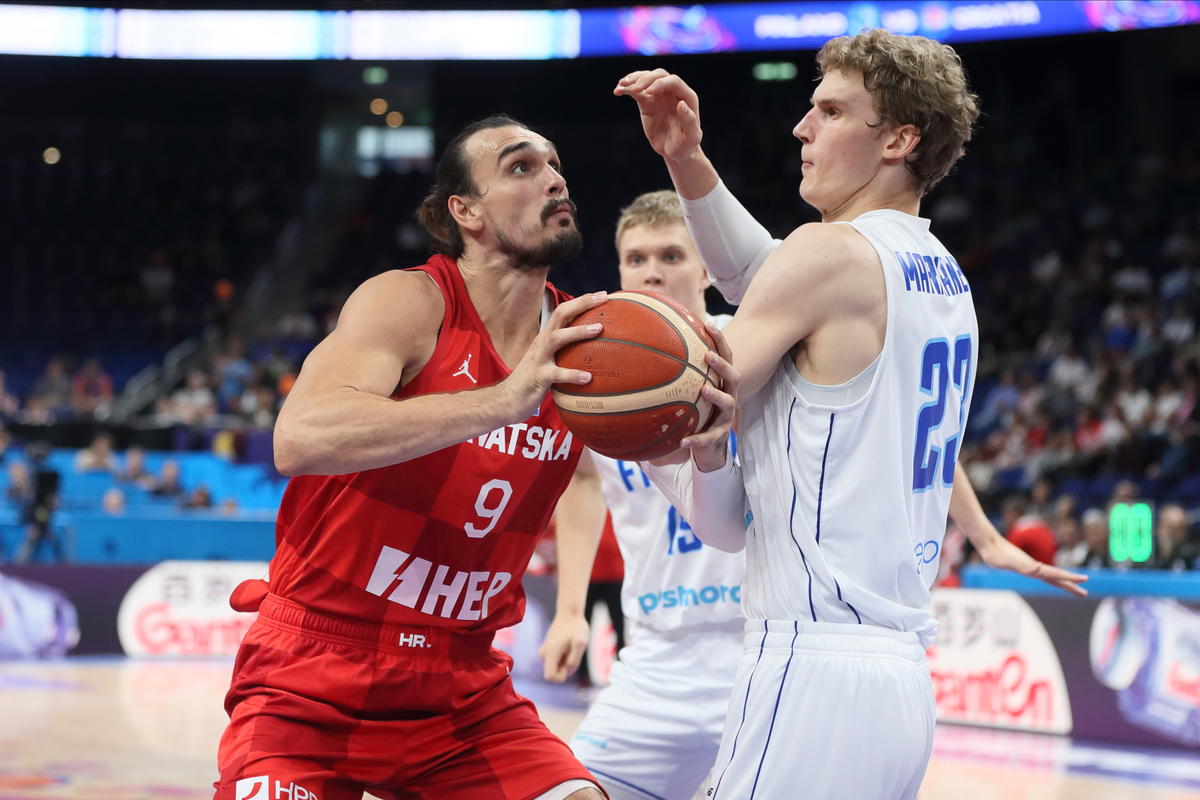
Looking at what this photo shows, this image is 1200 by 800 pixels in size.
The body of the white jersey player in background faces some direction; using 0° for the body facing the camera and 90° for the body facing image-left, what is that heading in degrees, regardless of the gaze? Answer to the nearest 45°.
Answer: approximately 0°

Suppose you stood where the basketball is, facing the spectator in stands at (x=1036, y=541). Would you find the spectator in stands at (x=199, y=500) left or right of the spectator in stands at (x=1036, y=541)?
left

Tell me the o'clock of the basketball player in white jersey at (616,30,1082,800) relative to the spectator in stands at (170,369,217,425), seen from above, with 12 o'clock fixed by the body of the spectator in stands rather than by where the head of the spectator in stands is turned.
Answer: The basketball player in white jersey is roughly at 12 o'clock from the spectator in stands.

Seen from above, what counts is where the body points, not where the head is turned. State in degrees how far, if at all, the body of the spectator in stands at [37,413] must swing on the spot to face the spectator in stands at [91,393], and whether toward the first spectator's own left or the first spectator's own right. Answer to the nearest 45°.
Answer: approximately 135° to the first spectator's own left

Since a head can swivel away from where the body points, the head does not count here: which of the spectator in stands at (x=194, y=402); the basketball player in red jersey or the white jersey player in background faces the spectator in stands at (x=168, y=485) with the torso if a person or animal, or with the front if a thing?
the spectator in stands at (x=194, y=402)
